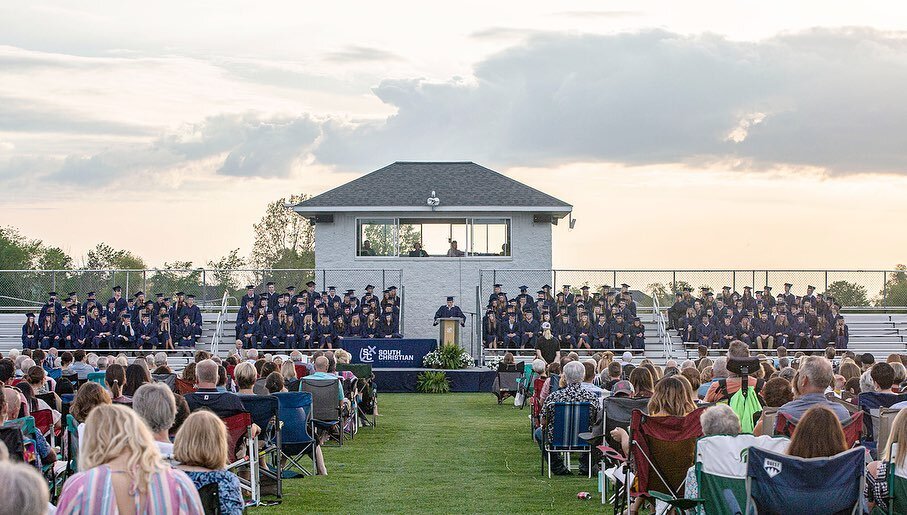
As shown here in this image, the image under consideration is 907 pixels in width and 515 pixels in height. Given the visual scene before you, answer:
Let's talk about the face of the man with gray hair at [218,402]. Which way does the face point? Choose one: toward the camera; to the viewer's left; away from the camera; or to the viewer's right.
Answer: away from the camera

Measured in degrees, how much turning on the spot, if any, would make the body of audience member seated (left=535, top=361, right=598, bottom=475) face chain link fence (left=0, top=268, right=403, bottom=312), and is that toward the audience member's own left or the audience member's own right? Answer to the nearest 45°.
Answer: approximately 45° to the audience member's own left

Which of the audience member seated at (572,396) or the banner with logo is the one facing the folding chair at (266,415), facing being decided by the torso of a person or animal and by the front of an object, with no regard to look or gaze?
the banner with logo

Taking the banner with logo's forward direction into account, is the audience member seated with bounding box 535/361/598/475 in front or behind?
in front

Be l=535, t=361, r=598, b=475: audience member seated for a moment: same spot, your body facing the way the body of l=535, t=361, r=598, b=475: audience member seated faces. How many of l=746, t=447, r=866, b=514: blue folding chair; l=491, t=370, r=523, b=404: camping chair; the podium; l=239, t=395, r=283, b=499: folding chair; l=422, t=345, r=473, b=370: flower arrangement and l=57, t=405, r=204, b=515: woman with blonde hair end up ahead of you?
3

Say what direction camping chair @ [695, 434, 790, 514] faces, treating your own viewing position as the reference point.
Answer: facing away from the viewer

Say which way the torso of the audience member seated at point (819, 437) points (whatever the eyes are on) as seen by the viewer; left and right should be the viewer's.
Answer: facing away from the viewer

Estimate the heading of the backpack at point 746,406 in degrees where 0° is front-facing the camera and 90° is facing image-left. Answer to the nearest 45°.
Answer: approximately 0°

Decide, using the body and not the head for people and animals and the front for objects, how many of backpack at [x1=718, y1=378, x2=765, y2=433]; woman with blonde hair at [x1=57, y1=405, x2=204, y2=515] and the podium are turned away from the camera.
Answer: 1

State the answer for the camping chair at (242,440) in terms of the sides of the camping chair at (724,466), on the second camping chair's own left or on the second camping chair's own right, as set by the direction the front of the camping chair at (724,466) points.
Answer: on the second camping chair's own left

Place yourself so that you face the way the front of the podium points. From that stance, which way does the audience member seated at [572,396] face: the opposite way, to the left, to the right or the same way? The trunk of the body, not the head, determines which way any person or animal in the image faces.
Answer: the opposite way

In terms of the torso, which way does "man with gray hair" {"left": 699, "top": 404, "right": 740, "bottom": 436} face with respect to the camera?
away from the camera

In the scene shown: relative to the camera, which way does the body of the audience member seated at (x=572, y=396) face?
away from the camera

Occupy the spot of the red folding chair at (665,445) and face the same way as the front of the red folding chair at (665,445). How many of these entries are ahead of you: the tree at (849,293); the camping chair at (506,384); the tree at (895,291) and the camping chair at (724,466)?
3

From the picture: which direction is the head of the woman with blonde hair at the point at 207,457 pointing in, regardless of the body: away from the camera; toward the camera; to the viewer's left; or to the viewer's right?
away from the camera

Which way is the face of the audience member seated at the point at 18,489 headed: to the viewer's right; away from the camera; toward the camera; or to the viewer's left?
away from the camera
